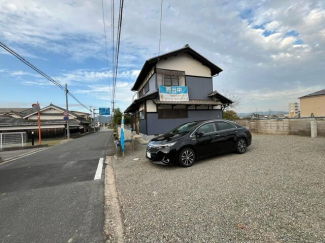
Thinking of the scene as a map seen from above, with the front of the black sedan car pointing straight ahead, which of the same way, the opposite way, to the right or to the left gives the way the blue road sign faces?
to the left

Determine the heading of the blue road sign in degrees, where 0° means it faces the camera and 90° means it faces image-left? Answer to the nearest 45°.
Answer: approximately 0°

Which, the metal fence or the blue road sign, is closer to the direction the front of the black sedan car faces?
the metal fence

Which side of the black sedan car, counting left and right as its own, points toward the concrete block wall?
back

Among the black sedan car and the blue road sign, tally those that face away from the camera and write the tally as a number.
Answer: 0

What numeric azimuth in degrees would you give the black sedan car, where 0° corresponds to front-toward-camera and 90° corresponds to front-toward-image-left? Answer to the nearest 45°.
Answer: approximately 45°

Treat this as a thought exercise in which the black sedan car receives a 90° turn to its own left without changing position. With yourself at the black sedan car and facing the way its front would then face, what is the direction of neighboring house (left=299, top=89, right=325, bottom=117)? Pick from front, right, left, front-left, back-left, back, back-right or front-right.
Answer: left

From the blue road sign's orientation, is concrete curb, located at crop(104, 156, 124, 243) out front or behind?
out front

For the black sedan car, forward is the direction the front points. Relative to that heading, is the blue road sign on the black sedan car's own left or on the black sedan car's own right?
on the black sedan car's own right

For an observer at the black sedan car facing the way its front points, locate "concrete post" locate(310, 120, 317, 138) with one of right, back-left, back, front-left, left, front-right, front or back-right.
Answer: back
